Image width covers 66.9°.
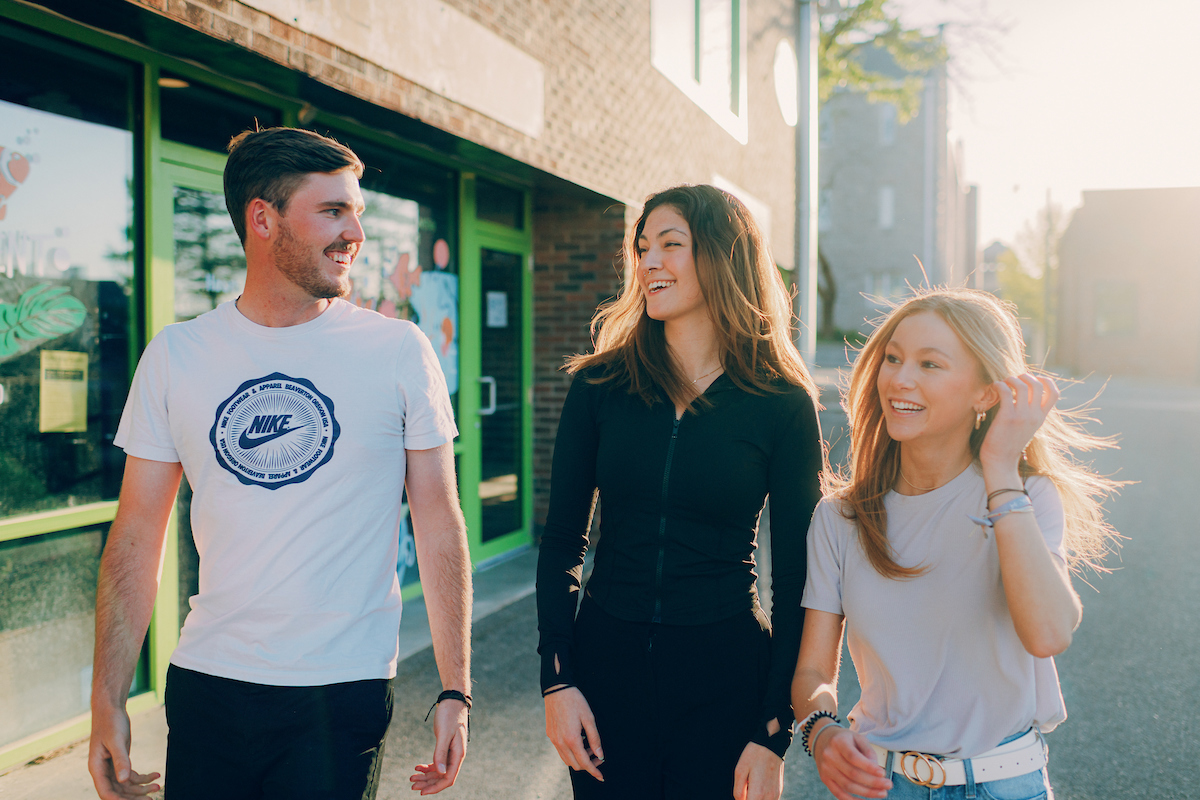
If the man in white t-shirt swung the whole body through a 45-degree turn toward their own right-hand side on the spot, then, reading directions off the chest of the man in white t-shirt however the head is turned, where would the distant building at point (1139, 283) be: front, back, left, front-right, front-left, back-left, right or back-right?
back

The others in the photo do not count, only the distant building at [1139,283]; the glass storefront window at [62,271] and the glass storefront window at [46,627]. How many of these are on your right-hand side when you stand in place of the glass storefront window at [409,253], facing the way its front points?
2

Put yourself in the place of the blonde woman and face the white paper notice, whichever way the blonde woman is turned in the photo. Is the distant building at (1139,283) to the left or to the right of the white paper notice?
right

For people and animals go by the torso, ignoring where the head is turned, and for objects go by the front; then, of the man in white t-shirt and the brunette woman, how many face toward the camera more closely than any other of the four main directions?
2

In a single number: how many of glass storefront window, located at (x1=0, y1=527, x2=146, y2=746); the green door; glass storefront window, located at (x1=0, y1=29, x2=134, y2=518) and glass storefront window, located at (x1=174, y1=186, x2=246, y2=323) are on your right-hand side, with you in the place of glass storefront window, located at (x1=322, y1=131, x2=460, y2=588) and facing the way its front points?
3

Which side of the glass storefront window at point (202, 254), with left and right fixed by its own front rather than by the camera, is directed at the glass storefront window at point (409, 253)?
left

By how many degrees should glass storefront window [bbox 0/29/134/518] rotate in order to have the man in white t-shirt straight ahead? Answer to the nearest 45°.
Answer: approximately 45° to its right

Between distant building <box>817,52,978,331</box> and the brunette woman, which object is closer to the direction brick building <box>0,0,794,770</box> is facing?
the brunette woman

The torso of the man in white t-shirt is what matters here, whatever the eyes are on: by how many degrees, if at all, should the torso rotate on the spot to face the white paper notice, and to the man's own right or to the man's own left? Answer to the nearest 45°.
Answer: approximately 180°

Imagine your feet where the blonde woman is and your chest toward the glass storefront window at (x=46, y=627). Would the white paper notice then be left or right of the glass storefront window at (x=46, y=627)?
right
